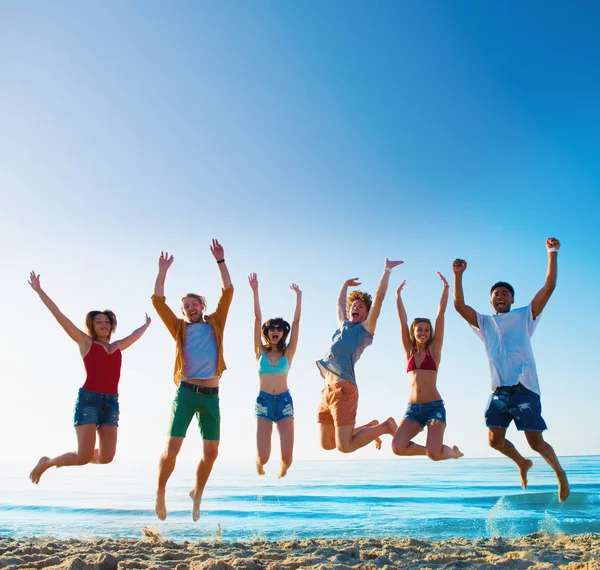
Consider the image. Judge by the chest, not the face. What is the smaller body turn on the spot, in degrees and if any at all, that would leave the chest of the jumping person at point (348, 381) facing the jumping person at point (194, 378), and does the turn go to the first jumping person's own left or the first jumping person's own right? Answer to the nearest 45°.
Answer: approximately 45° to the first jumping person's own right

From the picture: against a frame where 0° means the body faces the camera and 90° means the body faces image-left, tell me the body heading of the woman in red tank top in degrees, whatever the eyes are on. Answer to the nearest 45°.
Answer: approximately 315°

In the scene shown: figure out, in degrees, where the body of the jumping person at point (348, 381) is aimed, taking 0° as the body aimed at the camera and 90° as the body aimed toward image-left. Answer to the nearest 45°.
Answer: approximately 45°

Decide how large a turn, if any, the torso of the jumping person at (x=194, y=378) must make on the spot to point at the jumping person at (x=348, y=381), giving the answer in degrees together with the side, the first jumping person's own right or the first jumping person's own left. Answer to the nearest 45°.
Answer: approximately 90° to the first jumping person's own left

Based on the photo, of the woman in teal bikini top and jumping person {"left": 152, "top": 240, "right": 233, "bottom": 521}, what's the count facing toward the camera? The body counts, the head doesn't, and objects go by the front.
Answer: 2

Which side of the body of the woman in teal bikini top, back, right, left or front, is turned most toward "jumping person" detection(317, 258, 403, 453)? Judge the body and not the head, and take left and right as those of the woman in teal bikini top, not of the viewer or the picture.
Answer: left

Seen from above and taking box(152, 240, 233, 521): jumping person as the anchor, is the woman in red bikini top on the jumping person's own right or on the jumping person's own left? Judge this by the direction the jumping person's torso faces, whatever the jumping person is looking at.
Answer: on the jumping person's own left

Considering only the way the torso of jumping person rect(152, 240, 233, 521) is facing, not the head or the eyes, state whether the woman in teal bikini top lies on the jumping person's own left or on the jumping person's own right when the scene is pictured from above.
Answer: on the jumping person's own left

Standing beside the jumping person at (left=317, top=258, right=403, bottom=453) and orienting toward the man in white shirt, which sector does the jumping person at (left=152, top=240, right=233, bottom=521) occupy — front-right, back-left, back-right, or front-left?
back-right

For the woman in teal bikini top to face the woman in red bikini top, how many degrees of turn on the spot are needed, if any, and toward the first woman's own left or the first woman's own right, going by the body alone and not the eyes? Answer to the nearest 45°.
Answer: approximately 90° to the first woman's own left
